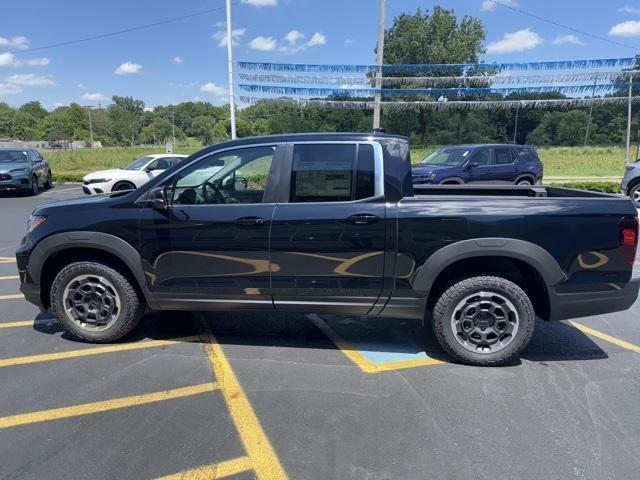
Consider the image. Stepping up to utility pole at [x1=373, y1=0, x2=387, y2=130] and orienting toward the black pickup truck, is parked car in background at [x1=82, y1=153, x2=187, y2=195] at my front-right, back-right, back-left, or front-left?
front-right

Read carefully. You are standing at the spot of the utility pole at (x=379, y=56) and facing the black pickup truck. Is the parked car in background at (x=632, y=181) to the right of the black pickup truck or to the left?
left

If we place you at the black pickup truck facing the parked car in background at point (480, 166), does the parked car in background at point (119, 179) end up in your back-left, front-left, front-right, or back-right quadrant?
front-left

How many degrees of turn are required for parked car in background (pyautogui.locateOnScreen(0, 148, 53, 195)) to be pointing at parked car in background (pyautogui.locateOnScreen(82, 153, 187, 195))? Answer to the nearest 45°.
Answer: approximately 90° to its left

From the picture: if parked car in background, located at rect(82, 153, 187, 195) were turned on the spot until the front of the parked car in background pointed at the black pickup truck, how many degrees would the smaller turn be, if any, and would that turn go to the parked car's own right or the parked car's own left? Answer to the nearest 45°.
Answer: approximately 45° to the parked car's own left

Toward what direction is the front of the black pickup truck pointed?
to the viewer's left

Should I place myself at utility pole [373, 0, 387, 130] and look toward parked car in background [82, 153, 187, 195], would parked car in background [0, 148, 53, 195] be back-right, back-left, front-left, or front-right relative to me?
front-right

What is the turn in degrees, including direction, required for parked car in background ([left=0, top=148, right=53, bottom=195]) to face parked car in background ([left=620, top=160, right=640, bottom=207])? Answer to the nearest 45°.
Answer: approximately 90° to its left

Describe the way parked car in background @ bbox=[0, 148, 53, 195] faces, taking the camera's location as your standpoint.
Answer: facing the viewer and to the left of the viewer

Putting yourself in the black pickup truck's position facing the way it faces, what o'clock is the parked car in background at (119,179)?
The parked car in background is roughly at 2 o'clock from the black pickup truck.

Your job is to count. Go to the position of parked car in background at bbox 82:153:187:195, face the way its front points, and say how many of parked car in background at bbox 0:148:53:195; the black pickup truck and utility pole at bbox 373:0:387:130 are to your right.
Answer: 1

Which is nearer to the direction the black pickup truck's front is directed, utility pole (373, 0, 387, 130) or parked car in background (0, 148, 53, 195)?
the parked car in background

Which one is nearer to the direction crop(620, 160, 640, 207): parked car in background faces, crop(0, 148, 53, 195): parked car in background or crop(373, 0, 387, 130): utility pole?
the parked car in background
